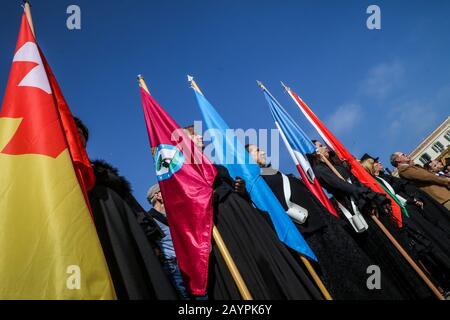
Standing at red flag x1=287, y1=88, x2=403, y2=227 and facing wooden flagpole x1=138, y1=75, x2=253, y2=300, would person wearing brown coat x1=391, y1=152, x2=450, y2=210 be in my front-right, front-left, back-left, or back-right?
back-left
